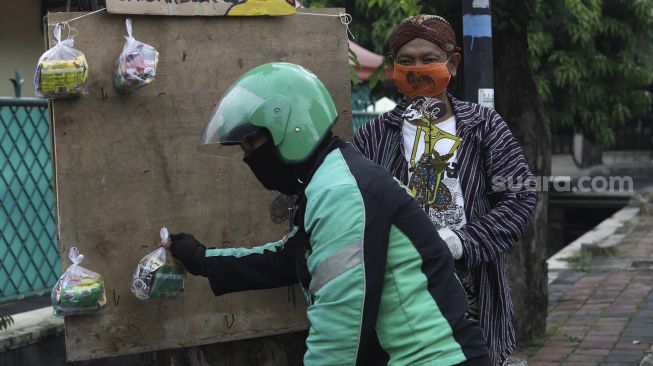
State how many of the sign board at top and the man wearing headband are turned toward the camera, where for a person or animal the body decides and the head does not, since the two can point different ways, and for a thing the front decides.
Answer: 2

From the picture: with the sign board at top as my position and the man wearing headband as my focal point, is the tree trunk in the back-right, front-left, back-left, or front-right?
front-left

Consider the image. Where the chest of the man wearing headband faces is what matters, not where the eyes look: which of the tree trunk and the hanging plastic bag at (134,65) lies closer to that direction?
the hanging plastic bag

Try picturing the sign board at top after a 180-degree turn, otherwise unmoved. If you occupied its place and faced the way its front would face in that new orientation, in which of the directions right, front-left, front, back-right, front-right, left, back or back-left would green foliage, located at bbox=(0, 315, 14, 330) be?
front-left

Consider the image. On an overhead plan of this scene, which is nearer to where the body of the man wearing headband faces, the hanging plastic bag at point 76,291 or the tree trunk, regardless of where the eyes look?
the hanging plastic bag

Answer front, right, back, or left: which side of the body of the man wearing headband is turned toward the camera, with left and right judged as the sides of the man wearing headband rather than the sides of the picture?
front

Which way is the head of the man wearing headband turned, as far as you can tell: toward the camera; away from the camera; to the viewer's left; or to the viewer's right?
toward the camera

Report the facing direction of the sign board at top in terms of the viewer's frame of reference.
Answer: facing the viewer

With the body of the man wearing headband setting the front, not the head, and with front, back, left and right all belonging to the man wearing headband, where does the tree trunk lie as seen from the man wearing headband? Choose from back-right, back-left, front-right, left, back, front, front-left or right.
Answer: back

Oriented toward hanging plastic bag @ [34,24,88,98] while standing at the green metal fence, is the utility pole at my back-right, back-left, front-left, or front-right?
front-left

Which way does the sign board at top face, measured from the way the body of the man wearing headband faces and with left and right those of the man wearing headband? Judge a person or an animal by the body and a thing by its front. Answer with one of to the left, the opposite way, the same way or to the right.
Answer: the same way

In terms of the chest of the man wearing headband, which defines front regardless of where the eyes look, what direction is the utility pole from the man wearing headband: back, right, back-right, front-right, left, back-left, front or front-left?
back

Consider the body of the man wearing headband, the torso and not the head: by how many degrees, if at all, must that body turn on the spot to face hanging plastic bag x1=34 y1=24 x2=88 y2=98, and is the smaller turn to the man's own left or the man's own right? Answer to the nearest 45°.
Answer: approximately 90° to the man's own right
